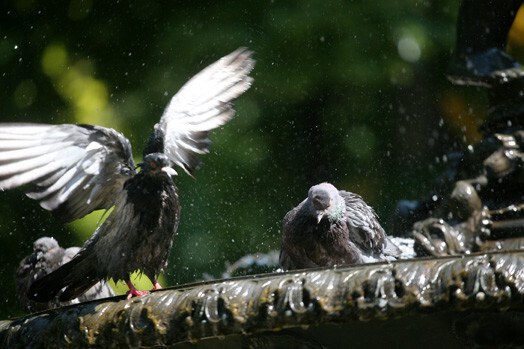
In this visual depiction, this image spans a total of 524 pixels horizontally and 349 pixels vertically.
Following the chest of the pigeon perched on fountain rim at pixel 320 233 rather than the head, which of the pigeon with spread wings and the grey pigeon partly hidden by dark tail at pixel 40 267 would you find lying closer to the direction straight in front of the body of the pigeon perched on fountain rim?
the pigeon with spread wings

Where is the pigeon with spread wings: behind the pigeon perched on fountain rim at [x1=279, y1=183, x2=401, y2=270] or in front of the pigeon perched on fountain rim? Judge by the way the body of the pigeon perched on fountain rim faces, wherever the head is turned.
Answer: in front

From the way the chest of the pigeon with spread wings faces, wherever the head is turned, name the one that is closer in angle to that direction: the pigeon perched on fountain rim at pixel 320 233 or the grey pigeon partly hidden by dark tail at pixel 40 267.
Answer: the pigeon perched on fountain rim

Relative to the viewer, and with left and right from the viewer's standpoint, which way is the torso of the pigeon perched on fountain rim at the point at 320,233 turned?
facing the viewer and to the left of the viewer

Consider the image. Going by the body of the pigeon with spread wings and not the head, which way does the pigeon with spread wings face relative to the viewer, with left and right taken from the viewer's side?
facing the viewer and to the right of the viewer

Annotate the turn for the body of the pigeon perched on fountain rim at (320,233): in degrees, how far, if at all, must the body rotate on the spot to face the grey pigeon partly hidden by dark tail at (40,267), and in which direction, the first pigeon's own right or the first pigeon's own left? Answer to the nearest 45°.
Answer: approximately 45° to the first pigeon's own right

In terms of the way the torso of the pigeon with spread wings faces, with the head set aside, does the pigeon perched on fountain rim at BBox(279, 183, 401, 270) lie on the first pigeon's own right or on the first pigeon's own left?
on the first pigeon's own left

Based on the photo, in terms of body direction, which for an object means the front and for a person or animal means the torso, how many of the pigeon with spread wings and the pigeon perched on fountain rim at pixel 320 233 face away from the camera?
0

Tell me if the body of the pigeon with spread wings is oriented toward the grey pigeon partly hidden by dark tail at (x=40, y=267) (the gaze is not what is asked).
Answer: no
